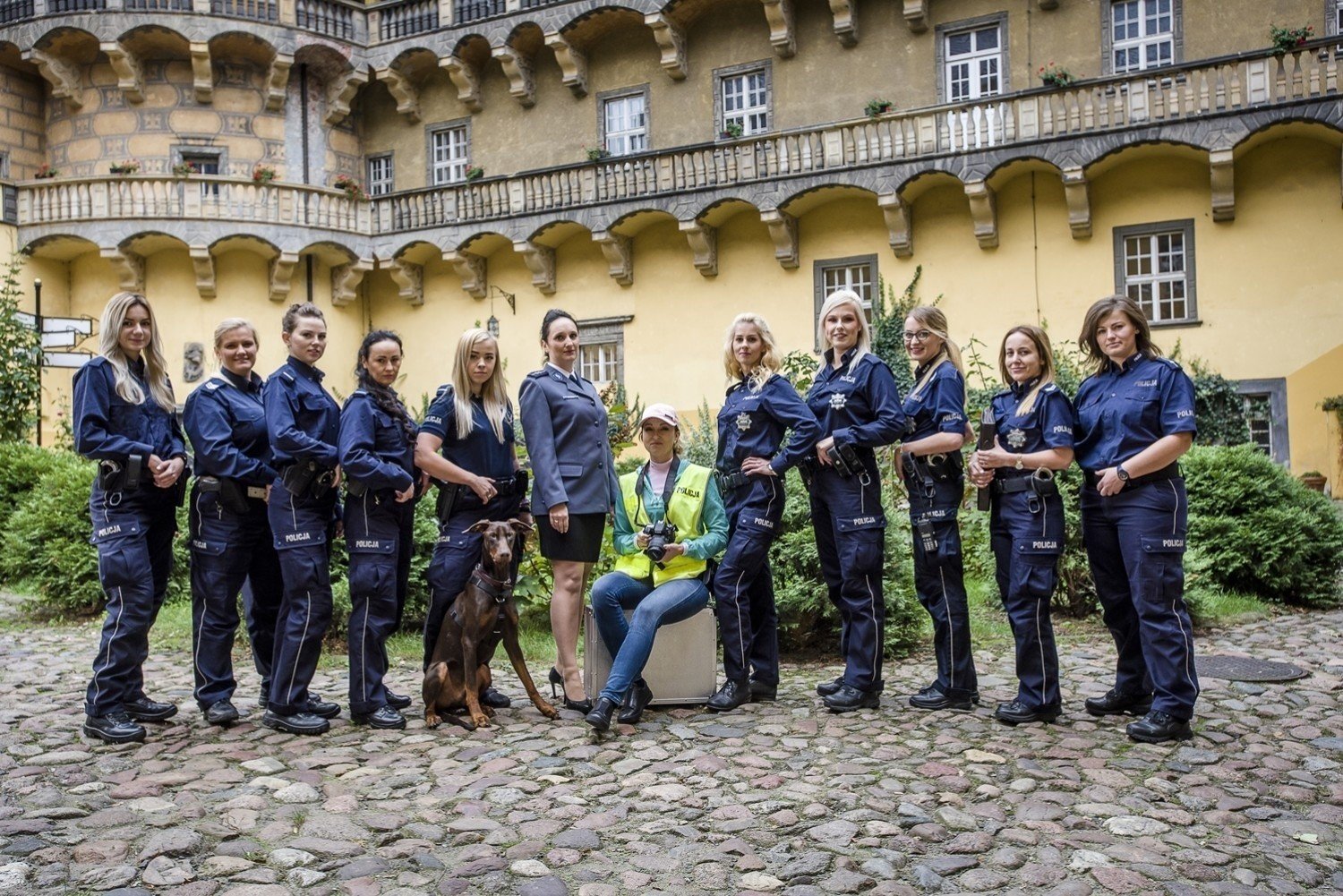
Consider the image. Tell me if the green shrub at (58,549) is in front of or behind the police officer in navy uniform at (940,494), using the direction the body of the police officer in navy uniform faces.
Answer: in front

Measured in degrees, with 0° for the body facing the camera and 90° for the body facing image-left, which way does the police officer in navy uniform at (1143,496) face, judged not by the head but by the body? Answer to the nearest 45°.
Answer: approximately 45°

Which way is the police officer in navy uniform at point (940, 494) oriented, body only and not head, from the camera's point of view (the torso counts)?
to the viewer's left

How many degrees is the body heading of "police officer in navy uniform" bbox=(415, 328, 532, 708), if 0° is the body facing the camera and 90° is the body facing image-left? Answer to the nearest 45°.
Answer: approximately 315°

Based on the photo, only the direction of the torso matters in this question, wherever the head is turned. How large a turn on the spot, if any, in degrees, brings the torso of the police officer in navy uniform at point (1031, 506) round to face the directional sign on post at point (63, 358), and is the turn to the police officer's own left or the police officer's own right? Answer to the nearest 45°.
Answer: approximately 90° to the police officer's own right

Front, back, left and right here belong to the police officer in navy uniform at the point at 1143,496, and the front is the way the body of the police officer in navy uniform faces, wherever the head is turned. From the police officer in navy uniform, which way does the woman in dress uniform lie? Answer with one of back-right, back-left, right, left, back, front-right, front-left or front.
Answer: front-right

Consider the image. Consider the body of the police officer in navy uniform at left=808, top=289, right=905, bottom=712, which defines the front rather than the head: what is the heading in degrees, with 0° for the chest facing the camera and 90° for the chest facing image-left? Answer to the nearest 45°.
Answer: approximately 45°

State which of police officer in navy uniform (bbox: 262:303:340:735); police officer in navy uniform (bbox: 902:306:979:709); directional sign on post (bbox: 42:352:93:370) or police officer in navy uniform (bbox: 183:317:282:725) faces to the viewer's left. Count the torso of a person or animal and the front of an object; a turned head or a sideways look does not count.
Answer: police officer in navy uniform (bbox: 902:306:979:709)
